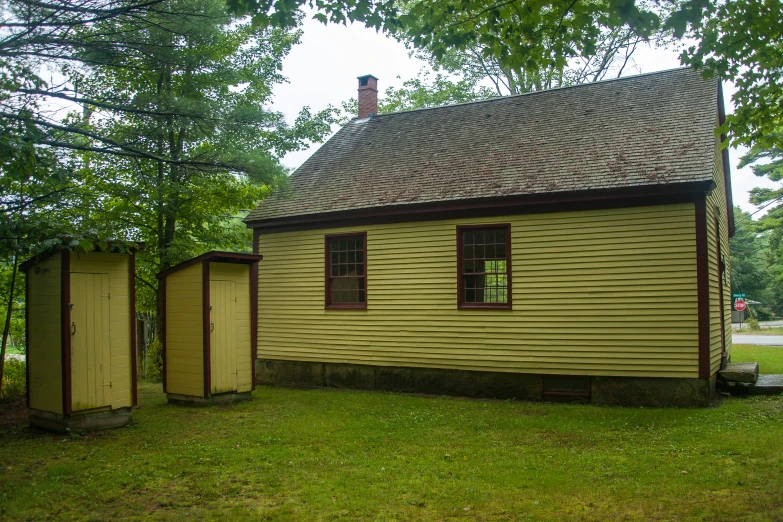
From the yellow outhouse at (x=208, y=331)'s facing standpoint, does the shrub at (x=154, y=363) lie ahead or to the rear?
to the rear

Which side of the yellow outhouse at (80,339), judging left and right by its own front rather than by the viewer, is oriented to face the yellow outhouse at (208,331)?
left

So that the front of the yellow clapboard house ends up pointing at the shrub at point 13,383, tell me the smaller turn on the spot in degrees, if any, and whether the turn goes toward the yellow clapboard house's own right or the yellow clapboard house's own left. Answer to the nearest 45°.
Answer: approximately 180°

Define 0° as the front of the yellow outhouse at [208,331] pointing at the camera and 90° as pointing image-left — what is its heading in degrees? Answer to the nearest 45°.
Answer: approximately 315°

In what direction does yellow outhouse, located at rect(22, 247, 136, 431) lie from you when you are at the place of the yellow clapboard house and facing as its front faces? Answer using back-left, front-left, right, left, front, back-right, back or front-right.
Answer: back-right

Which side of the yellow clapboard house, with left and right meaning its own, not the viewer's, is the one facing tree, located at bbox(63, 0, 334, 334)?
back

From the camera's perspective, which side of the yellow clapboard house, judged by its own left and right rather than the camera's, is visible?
right

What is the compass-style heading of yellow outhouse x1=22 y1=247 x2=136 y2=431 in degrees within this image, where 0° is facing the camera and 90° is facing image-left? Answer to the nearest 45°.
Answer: approximately 315°
